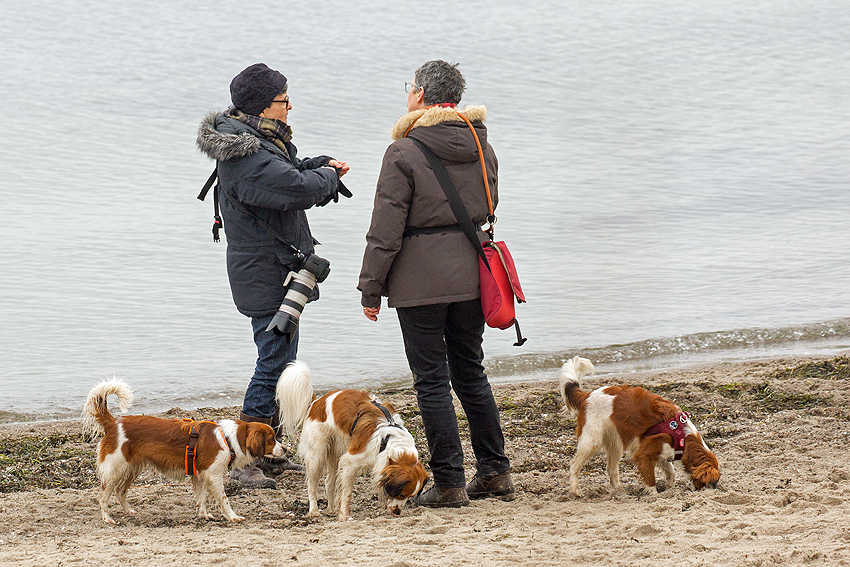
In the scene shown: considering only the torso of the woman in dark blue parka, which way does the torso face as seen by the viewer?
to the viewer's right

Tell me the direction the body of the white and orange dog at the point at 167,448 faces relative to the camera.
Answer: to the viewer's right

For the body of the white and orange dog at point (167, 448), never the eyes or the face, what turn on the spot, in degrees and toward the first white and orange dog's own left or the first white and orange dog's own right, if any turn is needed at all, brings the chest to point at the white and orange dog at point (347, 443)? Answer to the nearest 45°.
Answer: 0° — it already faces it

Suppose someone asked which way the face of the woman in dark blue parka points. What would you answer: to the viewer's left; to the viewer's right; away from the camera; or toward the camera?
to the viewer's right

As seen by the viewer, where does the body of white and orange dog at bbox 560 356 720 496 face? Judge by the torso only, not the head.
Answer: to the viewer's right

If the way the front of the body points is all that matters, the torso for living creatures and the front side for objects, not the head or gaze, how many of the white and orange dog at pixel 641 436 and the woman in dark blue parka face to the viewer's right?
2

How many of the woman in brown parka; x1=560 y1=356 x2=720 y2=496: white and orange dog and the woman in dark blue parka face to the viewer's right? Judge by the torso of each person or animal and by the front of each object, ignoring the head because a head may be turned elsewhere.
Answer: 2

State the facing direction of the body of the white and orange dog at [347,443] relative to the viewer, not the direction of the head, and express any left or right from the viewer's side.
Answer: facing the viewer and to the right of the viewer

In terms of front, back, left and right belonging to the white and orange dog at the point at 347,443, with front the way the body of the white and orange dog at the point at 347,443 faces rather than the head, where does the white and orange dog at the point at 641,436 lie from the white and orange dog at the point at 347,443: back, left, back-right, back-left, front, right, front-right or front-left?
front-left

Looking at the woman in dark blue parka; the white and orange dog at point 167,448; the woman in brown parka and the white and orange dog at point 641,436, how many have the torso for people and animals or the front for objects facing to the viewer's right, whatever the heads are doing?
3

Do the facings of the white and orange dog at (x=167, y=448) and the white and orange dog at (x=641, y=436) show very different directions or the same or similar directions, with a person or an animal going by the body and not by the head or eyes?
same or similar directions

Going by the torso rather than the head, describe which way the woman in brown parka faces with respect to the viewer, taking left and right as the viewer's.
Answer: facing away from the viewer and to the left of the viewer

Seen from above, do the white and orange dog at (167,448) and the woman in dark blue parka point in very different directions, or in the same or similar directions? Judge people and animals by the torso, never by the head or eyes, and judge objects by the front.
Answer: same or similar directions

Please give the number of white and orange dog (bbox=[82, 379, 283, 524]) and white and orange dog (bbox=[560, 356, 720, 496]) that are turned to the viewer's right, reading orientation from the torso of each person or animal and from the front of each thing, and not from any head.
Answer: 2

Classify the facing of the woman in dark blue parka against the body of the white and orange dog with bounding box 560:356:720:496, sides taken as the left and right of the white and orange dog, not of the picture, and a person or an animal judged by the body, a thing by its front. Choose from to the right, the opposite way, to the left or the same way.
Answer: the same way
